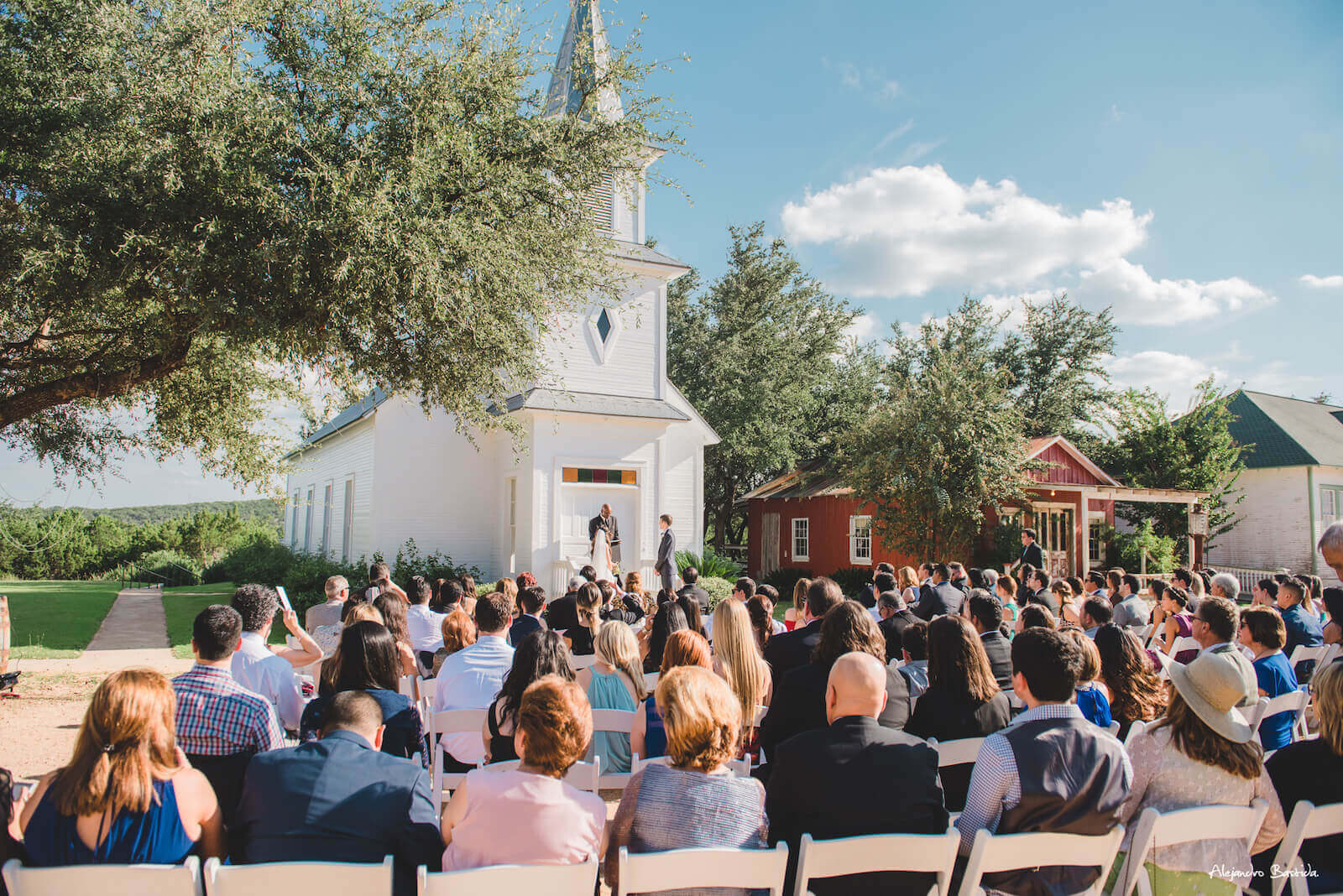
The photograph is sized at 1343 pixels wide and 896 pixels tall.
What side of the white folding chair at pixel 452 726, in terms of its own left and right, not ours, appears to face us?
back

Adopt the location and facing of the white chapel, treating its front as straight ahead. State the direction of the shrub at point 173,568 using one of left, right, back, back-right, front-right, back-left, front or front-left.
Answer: back-right

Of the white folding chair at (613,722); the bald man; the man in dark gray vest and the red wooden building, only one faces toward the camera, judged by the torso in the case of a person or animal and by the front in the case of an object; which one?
the red wooden building

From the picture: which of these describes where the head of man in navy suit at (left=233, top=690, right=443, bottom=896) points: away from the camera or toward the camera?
away from the camera

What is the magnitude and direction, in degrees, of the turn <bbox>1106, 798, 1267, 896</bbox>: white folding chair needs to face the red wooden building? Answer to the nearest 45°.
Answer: approximately 45° to its right

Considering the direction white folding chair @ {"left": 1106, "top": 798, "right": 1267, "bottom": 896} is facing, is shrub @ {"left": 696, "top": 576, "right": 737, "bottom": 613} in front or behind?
in front

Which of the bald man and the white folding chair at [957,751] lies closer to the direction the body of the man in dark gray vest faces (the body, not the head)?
the white folding chair

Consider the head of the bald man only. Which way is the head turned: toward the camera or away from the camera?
away from the camera

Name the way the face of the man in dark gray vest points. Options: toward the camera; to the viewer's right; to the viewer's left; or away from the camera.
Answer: away from the camera

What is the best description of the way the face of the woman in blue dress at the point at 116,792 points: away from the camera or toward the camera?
away from the camera

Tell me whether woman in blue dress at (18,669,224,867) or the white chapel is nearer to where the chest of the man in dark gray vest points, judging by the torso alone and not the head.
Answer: the white chapel

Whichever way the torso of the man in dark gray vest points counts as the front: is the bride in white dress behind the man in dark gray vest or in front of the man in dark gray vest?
in front

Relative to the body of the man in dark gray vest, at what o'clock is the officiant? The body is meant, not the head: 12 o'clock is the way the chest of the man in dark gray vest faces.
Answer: The officiant is roughly at 11 o'clock from the man in dark gray vest.

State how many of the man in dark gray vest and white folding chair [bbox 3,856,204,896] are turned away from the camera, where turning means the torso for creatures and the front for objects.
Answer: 2

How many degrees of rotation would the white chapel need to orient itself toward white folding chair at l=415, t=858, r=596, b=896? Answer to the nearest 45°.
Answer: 0° — it already faces it

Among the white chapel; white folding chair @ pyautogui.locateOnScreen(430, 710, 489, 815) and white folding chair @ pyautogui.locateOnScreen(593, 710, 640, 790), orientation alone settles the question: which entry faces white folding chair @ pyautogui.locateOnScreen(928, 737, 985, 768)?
the white chapel
